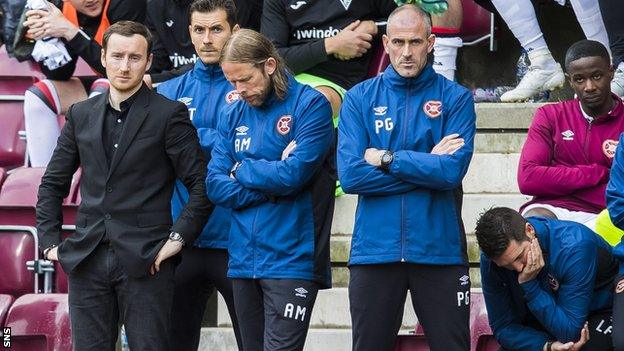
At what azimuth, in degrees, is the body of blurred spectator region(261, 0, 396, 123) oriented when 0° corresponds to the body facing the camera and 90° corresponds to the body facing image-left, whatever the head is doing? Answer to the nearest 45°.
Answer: approximately 0°

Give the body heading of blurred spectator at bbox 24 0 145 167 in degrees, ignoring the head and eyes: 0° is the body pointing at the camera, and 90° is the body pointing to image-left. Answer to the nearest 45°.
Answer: approximately 45°

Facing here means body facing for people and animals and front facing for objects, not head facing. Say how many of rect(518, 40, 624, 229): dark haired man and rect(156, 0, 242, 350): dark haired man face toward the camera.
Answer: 2

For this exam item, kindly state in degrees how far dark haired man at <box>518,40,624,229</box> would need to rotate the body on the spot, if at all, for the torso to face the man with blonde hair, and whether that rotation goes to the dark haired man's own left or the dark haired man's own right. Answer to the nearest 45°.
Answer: approximately 45° to the dark haired man's own right

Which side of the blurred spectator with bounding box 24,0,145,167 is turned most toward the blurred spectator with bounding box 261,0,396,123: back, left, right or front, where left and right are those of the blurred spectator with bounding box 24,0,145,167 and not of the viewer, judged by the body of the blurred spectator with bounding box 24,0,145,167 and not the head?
left
